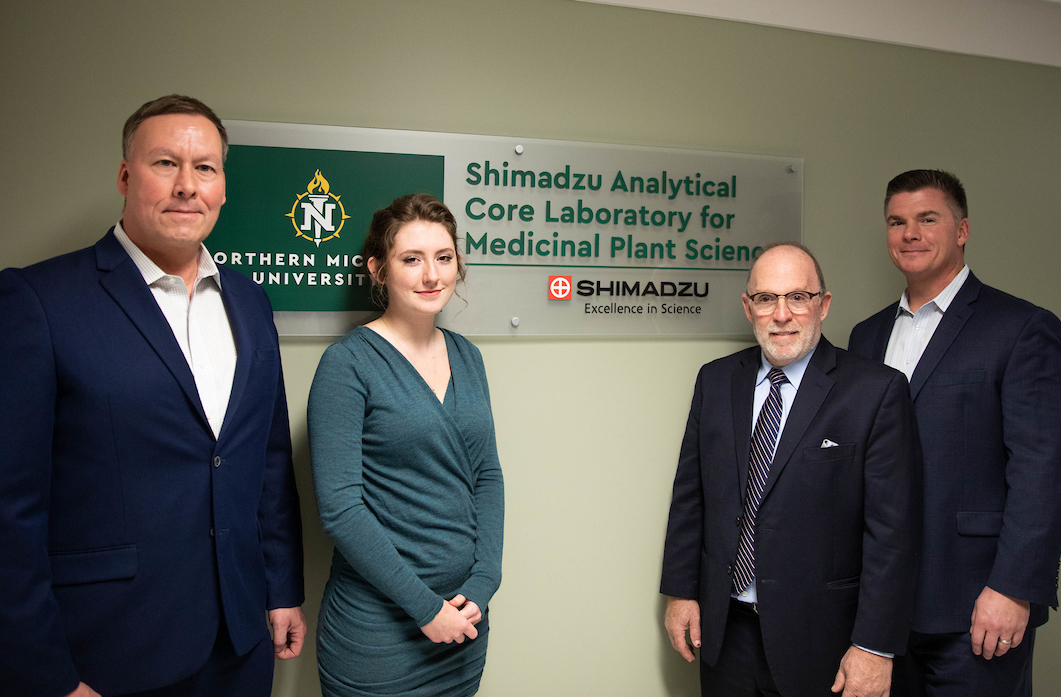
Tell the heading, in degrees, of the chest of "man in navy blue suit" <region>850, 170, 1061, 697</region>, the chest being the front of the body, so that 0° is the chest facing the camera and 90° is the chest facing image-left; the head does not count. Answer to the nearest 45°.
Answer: approximately 45°

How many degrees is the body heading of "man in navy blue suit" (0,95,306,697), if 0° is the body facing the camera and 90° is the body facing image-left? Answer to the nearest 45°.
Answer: approximately 315°

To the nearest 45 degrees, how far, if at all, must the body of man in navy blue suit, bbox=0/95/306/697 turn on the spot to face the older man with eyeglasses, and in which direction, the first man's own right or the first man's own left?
approximately 45° to the first man's own left

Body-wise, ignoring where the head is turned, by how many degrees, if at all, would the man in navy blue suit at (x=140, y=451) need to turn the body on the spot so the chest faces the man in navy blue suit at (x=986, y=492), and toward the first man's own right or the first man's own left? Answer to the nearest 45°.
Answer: approximately 45° to the first man's own left

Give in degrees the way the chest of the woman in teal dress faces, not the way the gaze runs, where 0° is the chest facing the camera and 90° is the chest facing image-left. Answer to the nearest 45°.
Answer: approximately 315°
